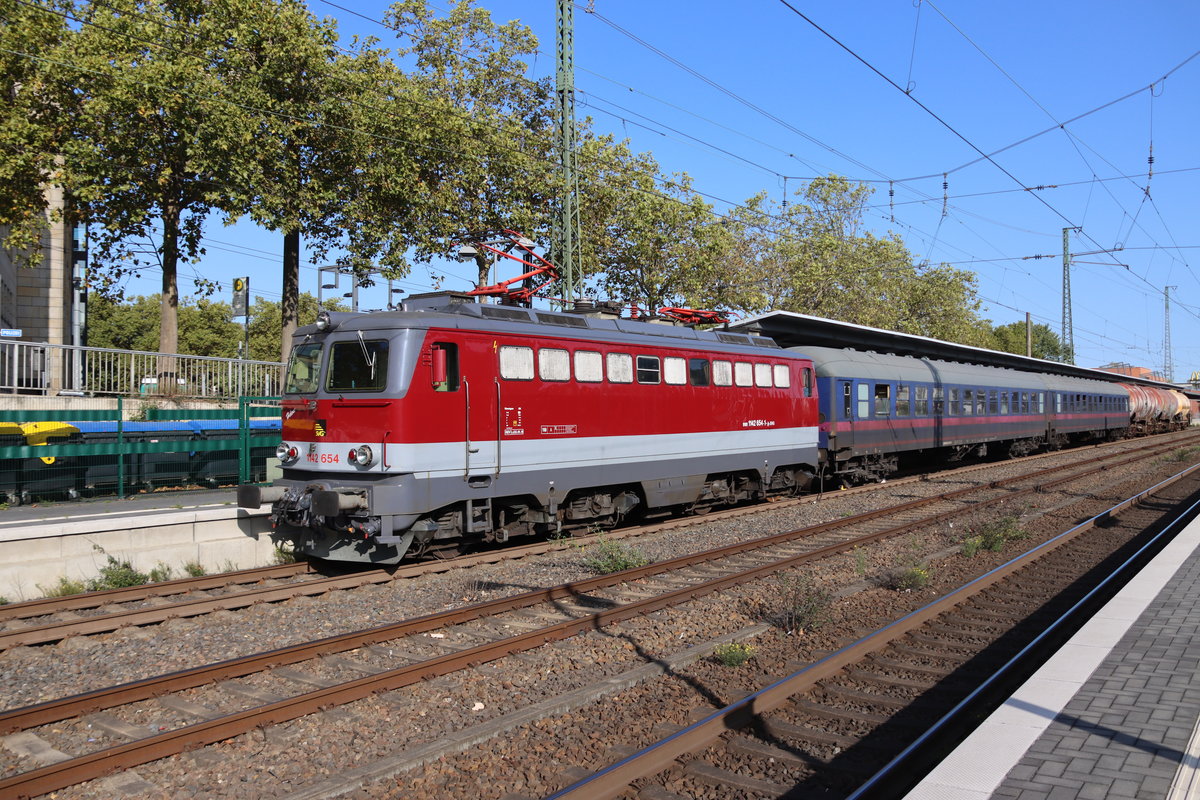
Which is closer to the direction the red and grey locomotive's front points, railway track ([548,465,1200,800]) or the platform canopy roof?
the railway track

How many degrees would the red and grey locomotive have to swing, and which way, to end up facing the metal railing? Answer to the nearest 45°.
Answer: approximately 90° to its right

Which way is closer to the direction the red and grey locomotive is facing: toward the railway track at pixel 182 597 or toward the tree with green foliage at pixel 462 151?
the railway track

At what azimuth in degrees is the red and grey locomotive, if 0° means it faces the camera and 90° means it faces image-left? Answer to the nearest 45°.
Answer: approximately 45°

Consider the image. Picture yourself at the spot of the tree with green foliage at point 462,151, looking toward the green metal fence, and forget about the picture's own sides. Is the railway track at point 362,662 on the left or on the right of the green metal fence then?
left

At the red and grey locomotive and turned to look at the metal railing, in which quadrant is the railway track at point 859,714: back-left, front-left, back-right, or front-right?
back-left

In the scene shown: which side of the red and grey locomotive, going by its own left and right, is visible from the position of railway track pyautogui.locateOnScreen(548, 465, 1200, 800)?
left

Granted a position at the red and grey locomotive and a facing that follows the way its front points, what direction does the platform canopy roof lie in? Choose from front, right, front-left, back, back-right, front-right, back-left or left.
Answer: back

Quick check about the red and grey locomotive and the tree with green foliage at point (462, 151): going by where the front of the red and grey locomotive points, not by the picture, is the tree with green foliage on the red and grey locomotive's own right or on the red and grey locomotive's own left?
on the red and grey locomotive's own right

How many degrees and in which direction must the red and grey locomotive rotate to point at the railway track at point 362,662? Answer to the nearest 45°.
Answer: approximately 45° to its left

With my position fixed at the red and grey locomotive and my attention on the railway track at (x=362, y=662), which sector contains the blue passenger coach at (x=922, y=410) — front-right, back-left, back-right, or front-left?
back-left

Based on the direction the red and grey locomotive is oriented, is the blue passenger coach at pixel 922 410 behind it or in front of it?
behind
